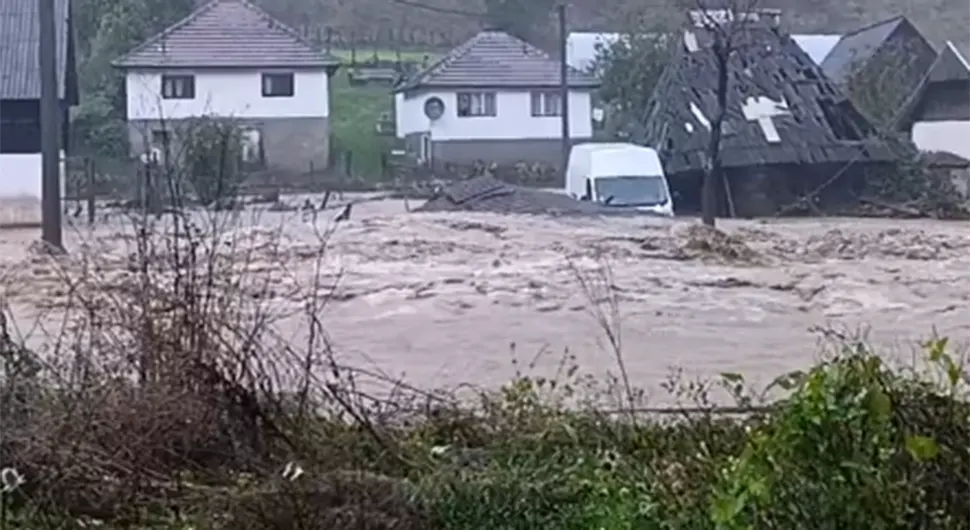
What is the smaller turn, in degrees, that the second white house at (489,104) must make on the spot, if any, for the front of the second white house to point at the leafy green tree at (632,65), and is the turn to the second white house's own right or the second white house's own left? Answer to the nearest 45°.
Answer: approximately 135° to the second white house's own left

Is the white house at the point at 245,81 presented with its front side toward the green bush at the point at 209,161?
yes

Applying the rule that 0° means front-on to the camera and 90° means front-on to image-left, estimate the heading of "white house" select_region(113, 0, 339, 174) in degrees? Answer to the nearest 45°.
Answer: approximately 0°

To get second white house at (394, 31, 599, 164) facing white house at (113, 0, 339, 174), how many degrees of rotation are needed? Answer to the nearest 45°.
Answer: approximately 45° to its right

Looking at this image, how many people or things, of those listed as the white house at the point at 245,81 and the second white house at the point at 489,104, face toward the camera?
2
